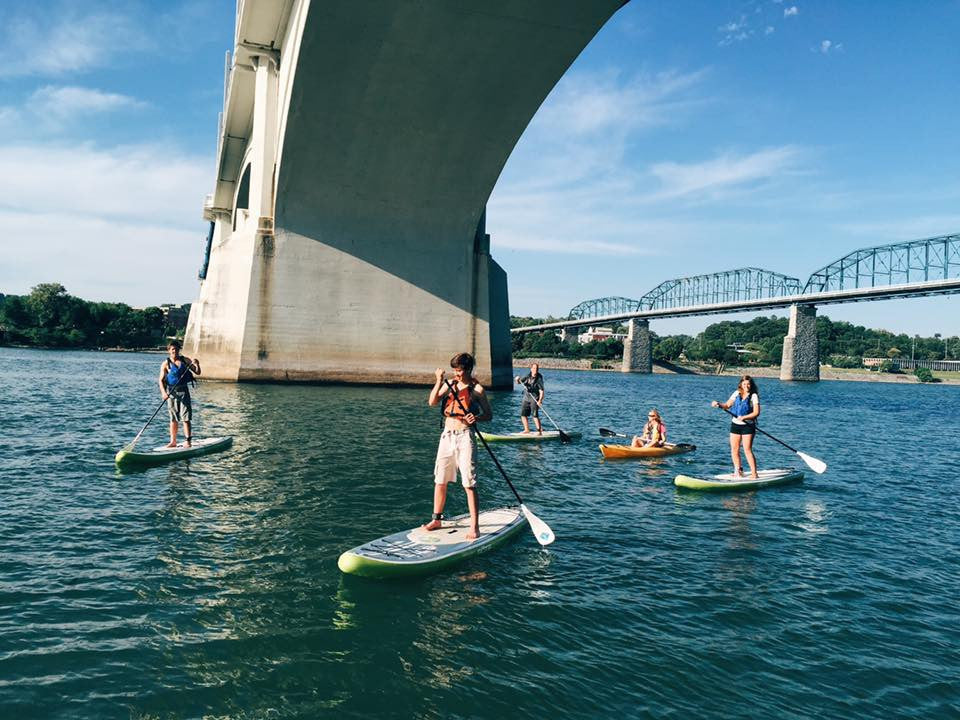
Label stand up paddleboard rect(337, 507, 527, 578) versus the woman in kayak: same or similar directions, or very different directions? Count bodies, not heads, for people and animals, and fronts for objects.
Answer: same or similar directions

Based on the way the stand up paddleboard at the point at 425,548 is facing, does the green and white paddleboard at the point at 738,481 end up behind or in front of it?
behind

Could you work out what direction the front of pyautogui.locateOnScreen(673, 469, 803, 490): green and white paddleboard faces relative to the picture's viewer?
facing to the left of the viewer

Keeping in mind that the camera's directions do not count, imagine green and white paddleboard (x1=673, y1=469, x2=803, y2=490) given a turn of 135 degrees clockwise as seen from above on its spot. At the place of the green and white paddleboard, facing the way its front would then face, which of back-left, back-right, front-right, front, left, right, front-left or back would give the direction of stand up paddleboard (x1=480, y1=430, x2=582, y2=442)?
left

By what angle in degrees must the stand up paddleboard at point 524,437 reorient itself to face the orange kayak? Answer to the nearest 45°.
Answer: approximately 135° to its left

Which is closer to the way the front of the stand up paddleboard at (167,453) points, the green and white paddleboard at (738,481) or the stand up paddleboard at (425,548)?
the stand up paddleboard

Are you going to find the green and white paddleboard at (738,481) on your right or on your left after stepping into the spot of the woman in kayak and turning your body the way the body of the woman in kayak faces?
on your left

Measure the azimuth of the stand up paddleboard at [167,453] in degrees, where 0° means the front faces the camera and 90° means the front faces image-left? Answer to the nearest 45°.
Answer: approximately 45°

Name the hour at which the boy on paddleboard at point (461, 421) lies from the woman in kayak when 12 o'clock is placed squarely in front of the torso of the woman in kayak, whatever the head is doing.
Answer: The boy on paddleboard is roughly at 11 o'clock from the woman in kayak.

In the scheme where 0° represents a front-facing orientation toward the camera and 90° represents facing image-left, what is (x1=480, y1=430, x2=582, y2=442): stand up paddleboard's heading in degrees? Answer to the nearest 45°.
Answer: approximately 90°

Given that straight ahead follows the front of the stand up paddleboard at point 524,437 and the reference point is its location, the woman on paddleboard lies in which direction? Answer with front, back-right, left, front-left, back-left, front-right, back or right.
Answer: back-left

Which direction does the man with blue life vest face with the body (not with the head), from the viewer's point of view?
toward the camera

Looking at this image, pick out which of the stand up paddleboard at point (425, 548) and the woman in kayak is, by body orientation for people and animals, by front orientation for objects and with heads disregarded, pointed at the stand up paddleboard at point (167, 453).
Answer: the woman in kayak
